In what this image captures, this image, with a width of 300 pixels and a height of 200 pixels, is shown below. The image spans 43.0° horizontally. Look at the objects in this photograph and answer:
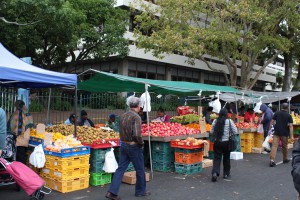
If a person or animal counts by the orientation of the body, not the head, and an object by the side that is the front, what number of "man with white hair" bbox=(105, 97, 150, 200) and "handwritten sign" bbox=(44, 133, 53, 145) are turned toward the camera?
1

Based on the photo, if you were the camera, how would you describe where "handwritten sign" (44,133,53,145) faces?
facing the viewer

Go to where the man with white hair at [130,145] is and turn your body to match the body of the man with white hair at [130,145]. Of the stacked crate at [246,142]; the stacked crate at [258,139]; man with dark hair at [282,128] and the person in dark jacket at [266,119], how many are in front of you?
4

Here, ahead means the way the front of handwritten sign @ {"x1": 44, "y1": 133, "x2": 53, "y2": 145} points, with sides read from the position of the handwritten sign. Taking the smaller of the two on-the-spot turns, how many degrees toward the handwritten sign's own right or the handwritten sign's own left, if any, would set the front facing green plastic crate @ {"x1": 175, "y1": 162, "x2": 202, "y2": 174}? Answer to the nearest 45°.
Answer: approximately 90° to the handwritten sign's own left

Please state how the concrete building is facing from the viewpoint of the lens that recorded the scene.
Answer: facing the viewer and to the right of the viewer

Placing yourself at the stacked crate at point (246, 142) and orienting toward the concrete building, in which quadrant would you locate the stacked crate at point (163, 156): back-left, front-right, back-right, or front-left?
back-left

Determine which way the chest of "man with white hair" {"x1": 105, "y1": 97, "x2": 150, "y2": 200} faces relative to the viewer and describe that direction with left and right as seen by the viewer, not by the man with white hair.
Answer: facing away from the viewer and to the right of the viewer

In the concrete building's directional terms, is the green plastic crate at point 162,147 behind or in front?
in front

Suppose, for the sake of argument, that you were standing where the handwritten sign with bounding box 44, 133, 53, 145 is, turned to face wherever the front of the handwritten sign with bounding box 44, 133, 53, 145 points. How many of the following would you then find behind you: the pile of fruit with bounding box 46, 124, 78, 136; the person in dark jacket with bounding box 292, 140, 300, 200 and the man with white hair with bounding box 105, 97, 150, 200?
1
